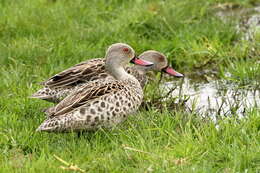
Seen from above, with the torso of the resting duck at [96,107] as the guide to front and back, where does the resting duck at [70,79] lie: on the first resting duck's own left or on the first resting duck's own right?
on the first resting duck's own left

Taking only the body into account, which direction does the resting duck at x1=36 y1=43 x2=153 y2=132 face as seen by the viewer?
to the viewer's right

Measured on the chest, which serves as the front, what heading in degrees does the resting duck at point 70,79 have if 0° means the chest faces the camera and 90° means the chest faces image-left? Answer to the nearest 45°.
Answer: approximately 270°

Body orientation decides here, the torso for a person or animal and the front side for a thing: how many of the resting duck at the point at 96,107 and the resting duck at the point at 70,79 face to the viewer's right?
2

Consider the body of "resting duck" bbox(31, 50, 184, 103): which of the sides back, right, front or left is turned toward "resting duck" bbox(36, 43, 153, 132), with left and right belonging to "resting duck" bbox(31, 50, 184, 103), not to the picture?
right
